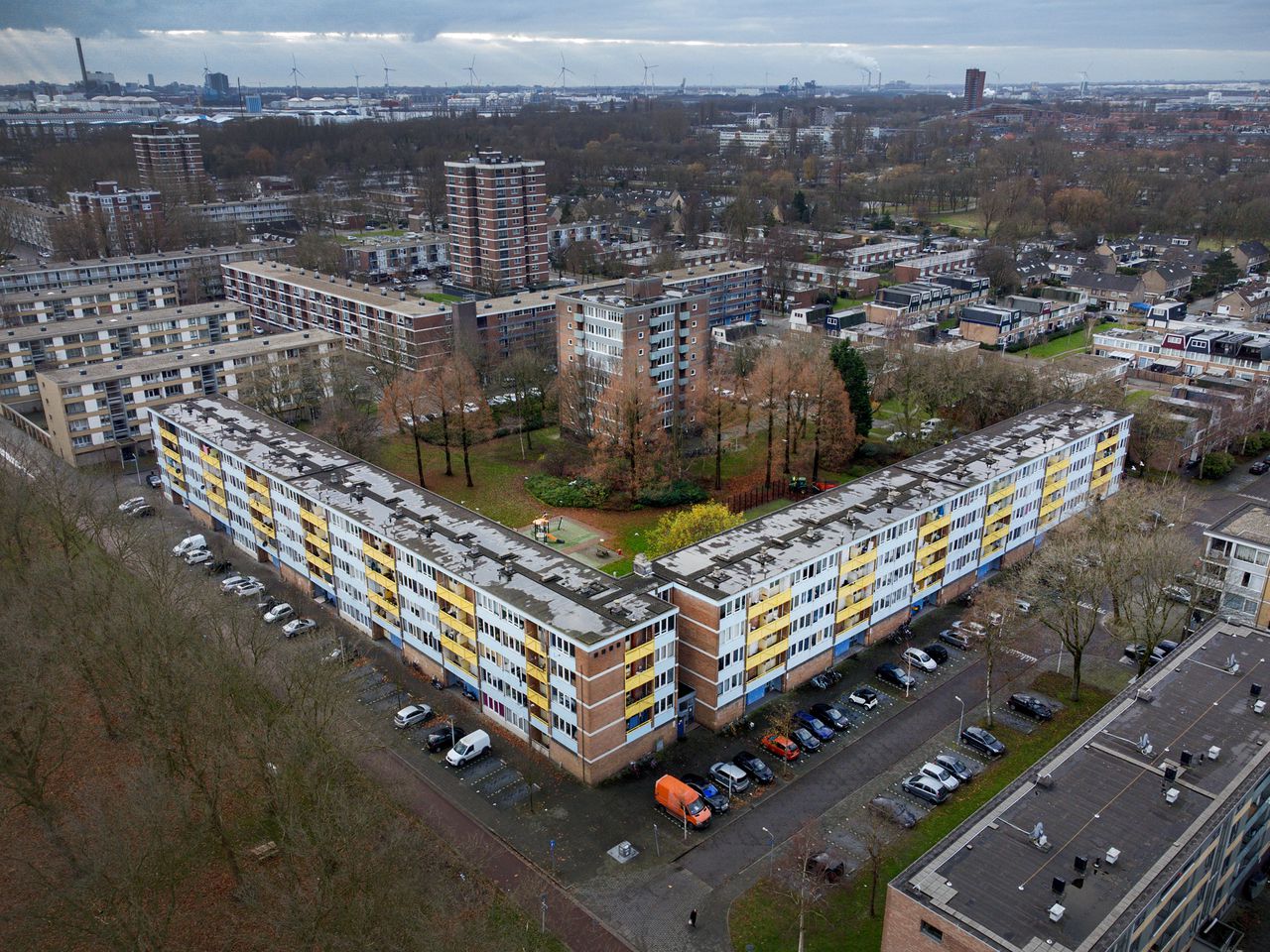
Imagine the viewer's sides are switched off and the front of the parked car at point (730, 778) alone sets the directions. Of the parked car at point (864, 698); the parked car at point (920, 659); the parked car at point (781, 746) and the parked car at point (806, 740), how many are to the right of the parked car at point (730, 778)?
4

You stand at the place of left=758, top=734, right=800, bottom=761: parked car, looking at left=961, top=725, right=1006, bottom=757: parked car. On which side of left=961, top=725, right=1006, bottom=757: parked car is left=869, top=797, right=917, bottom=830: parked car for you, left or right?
right

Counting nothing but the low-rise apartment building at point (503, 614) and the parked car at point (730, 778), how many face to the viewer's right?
0

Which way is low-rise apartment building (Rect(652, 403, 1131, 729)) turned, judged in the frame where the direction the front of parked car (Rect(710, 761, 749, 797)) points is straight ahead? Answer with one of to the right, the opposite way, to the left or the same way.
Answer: the opposite way

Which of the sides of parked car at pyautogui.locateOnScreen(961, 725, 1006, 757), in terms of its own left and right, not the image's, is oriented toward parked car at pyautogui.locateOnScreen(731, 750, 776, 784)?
right

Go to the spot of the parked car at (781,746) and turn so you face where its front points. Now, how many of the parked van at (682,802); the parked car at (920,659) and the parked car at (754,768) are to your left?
2

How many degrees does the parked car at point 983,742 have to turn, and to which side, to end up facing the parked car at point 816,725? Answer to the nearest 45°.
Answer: approximately 135° to its right

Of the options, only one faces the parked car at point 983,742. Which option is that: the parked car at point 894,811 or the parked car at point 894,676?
the parked car at point 894,676

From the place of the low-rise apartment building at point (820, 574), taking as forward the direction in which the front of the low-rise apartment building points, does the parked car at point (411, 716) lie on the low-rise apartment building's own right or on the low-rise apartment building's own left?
on the low-rise apartment building's own right

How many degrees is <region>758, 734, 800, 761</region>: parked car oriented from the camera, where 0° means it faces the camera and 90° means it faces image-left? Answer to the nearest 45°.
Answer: approximately 135°
